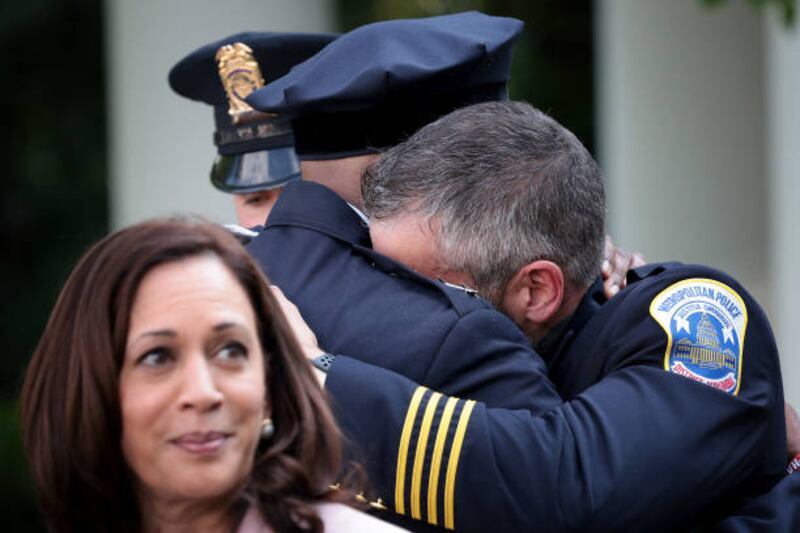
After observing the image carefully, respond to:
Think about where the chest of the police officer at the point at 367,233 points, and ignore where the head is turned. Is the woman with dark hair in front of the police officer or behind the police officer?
behind

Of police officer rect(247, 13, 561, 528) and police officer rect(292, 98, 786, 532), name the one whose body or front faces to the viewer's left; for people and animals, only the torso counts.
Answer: police officer rect(292, 98, 786, 532)

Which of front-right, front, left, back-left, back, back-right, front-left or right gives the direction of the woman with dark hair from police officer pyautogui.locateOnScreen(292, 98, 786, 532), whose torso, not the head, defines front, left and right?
front-left

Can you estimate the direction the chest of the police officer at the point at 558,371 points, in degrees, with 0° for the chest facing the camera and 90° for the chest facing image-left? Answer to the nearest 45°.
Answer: approximately 90°

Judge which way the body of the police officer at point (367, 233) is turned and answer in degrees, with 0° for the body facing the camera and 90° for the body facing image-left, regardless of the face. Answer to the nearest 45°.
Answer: approximately 225°

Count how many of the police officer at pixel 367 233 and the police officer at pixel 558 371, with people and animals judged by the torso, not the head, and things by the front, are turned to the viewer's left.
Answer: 1
